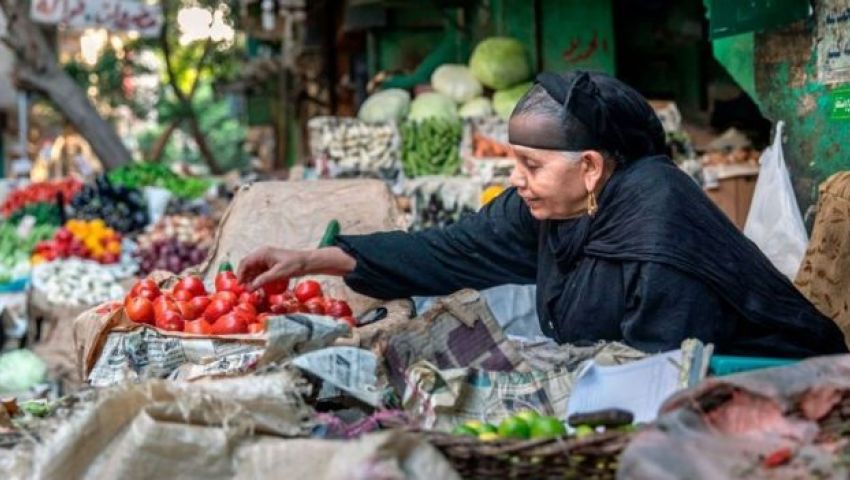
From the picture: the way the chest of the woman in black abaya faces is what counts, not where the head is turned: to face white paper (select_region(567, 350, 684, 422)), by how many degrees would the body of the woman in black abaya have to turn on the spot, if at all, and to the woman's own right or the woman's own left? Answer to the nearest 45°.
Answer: approximately 90° to the woman's own left

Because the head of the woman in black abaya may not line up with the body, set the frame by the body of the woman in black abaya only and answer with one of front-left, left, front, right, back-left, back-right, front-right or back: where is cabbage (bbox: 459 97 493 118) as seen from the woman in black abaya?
right

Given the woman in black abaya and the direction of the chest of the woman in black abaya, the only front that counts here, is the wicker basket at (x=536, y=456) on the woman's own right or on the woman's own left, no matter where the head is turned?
on the woman's own left

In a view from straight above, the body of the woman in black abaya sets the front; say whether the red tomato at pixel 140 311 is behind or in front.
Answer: in front

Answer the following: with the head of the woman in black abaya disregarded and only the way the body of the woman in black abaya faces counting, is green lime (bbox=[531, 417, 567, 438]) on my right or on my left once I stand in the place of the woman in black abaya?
on my left

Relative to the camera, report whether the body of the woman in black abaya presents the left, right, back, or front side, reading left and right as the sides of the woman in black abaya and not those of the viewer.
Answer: left

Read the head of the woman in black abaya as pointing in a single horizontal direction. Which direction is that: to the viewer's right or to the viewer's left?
to the viewer's left

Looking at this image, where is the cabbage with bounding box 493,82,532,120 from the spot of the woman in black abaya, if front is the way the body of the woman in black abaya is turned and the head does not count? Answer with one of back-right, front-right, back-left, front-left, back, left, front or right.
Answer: right

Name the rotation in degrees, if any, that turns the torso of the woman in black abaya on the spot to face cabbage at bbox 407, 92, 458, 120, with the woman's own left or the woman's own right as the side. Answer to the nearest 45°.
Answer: approximately 90° to the woman's own right

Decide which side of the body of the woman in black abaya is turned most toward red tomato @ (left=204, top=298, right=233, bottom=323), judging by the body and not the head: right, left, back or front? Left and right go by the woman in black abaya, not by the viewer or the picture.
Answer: front

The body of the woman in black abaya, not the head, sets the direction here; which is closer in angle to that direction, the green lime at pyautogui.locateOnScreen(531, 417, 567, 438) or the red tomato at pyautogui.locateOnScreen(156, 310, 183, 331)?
the red tomato

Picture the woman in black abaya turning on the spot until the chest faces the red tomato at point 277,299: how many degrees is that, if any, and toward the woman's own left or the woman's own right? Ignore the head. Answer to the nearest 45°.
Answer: approximately 45° to the woman's own right

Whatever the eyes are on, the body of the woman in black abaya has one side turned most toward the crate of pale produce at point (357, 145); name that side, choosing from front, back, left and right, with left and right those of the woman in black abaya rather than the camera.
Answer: right

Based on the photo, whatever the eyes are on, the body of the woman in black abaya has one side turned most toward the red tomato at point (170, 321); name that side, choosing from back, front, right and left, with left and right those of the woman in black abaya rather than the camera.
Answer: front
